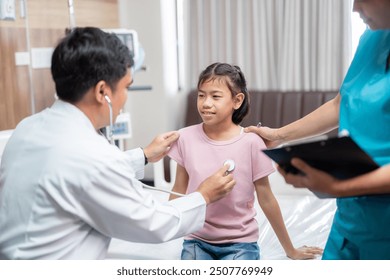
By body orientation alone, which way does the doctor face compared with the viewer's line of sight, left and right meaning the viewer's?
facing away from the viewer and to the right of the viewer
